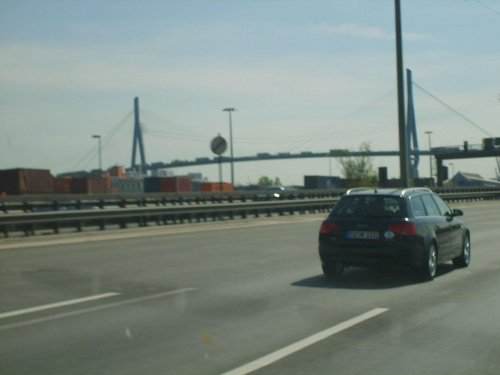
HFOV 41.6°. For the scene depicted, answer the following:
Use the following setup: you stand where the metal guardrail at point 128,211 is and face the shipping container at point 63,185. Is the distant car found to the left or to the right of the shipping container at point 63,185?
right

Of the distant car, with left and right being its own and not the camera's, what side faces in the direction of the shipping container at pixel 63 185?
right

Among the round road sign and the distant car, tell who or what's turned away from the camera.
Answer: the round road sign

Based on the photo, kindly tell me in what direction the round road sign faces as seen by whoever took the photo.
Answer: facing away from the viewer

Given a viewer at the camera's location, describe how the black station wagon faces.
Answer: facing away from the viewer and to the right of the viewer

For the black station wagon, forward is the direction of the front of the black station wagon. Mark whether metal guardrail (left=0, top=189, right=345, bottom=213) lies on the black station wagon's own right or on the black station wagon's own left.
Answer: on the black station wagon's own left

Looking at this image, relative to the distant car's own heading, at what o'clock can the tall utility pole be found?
The tall utility pole is roughly at 10 o'clock from the distant car.

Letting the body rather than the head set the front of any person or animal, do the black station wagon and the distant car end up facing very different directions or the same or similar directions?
very different directions

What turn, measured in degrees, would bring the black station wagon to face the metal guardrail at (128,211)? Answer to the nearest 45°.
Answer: approximately 90° to its left

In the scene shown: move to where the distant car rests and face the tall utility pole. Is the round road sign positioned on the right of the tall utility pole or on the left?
right
